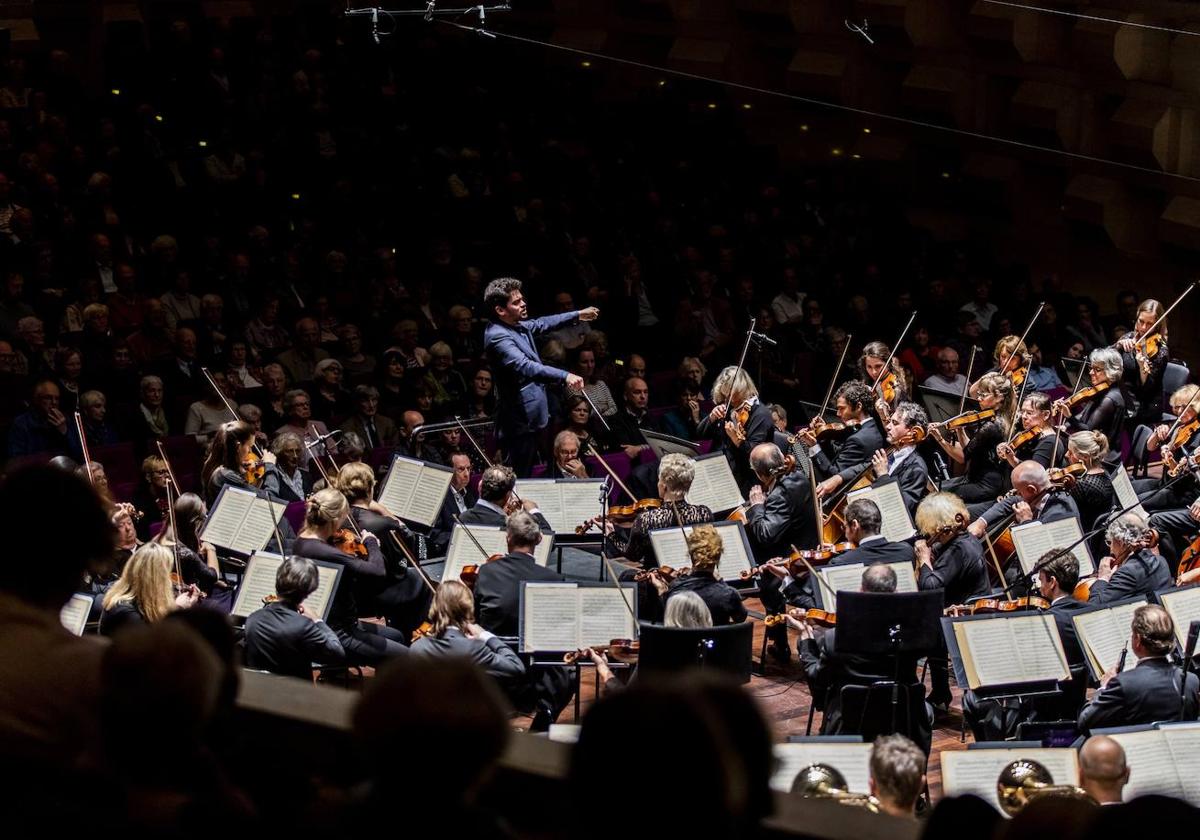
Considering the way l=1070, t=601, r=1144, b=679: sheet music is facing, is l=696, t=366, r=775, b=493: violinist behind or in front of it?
behind

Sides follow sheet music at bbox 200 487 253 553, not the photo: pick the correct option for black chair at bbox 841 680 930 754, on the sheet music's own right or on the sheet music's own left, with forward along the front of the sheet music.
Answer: on the sheet music's own left

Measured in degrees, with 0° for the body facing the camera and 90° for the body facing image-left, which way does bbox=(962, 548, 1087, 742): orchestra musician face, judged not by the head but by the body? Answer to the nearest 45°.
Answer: approximately 90°

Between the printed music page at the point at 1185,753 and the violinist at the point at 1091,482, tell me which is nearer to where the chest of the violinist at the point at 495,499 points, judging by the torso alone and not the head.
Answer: the violinist

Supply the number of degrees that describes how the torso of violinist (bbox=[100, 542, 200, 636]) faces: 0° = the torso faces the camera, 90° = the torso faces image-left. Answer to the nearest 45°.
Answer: approximately 225°

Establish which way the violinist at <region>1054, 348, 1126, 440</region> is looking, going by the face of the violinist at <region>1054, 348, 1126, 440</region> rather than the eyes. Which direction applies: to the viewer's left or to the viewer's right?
to the viewer's left

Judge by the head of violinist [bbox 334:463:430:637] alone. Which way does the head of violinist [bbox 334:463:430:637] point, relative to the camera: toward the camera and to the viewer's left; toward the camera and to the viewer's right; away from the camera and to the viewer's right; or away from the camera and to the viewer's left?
away from the camera and to the viewer's right

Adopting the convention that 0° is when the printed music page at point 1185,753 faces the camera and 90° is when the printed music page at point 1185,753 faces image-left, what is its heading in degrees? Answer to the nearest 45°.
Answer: approximately 0°

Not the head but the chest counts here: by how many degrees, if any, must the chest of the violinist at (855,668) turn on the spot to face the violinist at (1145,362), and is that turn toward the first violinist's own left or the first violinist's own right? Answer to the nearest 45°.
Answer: approximately 90° to the first violinist's own right

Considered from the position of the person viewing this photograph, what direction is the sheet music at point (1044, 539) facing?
facing the viewer

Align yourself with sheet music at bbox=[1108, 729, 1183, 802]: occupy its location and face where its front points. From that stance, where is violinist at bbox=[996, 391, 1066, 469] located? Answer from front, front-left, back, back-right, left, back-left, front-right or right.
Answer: back

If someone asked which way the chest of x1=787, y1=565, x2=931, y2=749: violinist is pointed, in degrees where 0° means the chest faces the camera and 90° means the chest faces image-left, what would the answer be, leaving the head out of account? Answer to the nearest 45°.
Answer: approximately 135°

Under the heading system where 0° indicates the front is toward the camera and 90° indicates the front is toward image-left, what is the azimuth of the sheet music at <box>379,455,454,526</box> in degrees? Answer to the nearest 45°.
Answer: approximately 45°

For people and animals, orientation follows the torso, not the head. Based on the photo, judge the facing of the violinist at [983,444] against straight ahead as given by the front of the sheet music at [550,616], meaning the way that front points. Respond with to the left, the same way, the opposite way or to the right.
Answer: to the right
